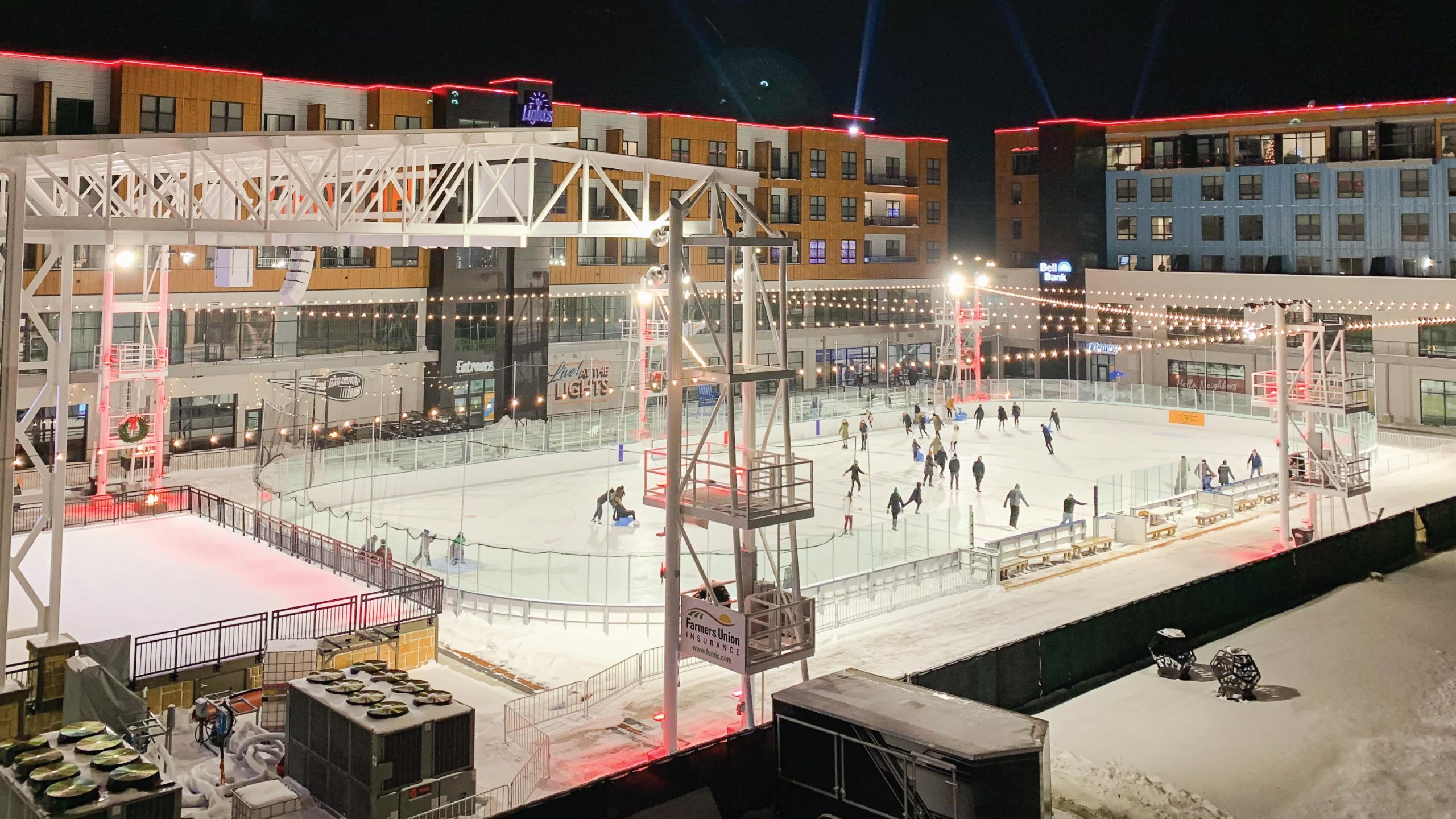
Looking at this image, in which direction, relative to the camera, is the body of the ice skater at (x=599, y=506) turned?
to the viewer's right

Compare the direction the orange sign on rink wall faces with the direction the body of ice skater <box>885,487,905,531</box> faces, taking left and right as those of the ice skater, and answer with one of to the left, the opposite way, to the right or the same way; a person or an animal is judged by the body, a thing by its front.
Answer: the opposite way

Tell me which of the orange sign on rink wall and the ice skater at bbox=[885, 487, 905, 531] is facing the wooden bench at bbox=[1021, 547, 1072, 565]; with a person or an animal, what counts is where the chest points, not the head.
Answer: the orange sign on rink wall

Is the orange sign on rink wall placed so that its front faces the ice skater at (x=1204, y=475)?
yes

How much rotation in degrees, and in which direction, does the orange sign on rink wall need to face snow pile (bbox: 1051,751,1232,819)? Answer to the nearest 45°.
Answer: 0° — it already faces it

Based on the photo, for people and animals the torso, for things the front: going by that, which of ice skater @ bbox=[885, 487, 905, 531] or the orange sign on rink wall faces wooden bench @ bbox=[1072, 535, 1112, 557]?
the orange sign on rink wall

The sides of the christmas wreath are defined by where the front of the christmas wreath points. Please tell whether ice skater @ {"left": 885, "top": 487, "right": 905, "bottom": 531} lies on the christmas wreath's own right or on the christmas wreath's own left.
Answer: on the christmas wreath's own left

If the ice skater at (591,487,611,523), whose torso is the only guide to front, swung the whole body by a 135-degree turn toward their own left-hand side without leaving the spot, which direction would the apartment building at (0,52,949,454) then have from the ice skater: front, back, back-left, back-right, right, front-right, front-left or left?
front

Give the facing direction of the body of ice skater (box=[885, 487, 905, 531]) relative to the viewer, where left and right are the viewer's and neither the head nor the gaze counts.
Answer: facing away from the viewer

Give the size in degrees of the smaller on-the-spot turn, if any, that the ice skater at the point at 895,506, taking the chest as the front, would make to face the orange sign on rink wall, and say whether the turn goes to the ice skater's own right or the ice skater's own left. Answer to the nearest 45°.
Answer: approximately 45° to the ice skater's own right
